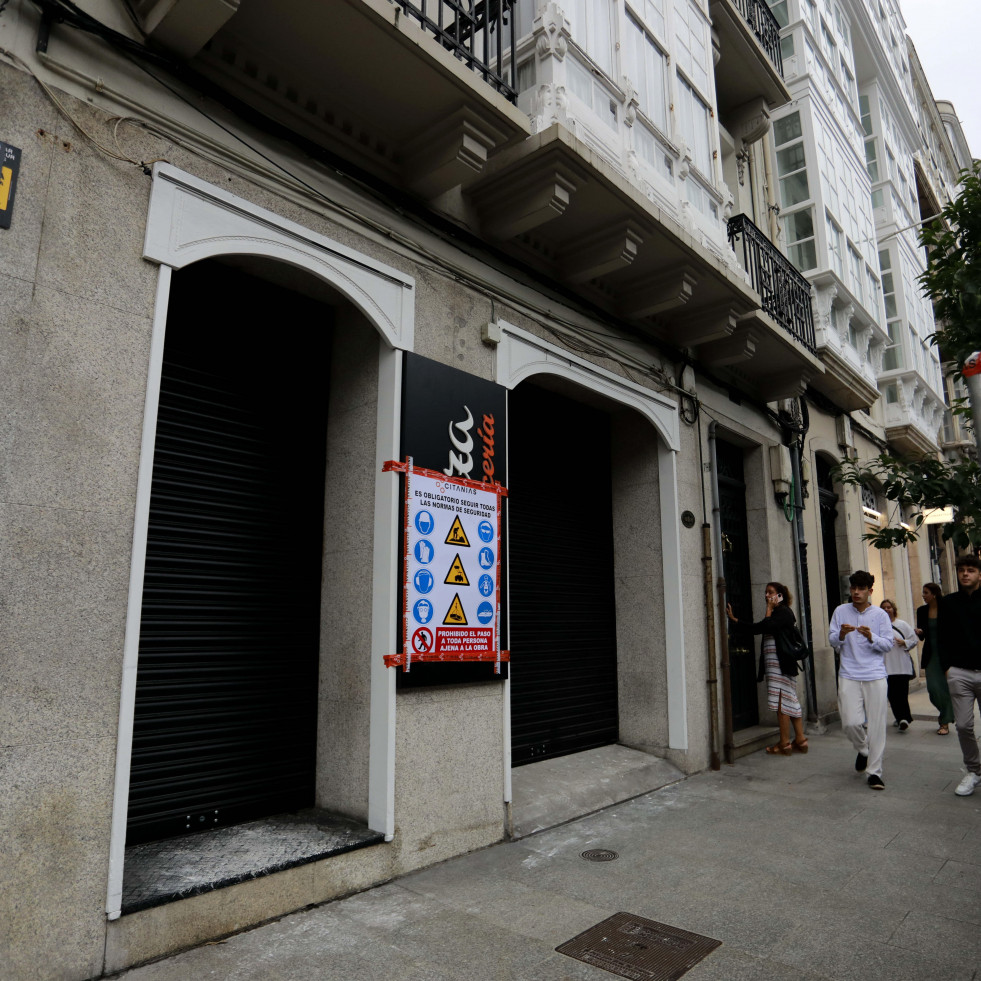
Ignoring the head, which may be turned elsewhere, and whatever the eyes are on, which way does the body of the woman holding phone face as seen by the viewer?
to the viewer's left

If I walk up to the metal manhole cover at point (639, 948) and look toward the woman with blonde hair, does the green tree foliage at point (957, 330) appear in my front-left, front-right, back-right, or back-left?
front-right

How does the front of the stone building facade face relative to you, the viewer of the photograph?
facing the viewer and to the right of the viewer

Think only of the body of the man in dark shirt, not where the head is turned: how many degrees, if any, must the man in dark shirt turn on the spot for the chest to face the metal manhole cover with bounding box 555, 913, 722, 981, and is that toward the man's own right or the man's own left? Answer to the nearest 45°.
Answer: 0° — they already face it

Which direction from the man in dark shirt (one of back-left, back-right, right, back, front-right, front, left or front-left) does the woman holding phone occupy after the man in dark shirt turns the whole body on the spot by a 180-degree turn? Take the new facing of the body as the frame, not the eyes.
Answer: front-left

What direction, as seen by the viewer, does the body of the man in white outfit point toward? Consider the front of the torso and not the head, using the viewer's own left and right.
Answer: facing the viewer

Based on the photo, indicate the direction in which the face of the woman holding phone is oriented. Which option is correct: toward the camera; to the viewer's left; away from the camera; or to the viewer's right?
to the viewer's left

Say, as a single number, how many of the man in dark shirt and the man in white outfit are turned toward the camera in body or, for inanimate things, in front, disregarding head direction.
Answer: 2

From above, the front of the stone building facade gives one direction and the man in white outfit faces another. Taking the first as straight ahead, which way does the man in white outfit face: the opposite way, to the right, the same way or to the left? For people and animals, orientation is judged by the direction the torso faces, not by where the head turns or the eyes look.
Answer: to the right

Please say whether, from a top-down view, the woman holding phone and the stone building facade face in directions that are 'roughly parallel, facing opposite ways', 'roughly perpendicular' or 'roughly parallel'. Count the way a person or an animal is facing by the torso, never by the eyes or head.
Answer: roughly parallel, facing opposite ways

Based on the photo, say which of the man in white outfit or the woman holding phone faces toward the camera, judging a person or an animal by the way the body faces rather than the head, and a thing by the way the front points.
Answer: the man in white outfit

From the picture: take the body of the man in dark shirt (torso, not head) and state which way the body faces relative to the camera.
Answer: toward the camera
